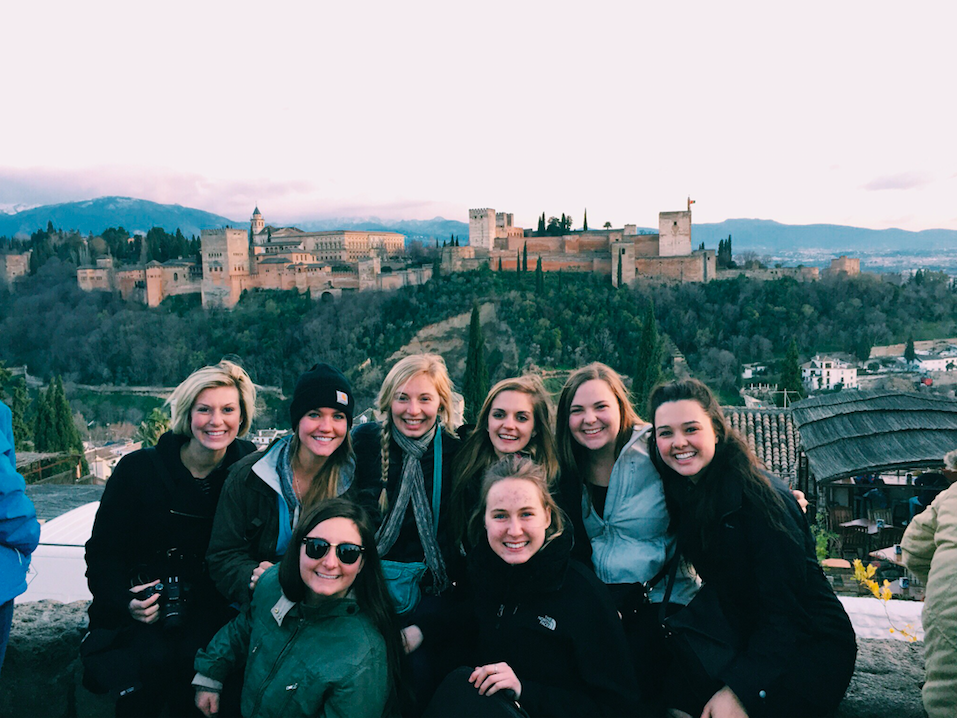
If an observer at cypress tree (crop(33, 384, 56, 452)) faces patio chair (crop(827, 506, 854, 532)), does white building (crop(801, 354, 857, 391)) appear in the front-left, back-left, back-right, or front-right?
front-left

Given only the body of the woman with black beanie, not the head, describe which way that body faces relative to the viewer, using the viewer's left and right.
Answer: facing the viewer and to the right of the viewer

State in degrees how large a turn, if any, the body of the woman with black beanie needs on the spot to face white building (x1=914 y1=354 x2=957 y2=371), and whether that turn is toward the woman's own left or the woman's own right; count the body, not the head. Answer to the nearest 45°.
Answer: approximately 90° to the woman's own left

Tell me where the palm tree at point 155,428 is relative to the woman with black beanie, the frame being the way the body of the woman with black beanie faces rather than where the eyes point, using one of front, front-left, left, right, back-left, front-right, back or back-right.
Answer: back-left

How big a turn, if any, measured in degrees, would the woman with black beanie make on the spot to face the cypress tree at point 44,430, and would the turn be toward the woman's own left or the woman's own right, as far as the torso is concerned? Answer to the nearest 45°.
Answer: approximately 135° to the woman's own left

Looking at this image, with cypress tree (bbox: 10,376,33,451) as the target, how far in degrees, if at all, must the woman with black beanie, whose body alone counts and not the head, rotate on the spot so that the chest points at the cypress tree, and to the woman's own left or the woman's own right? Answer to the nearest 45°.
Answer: approximately 135° to the woman's own left

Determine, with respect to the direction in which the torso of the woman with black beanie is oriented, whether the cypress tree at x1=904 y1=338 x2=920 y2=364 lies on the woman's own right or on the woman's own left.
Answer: on the woman's own left

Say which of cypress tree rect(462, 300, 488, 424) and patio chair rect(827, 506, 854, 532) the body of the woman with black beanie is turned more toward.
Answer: the patio chair

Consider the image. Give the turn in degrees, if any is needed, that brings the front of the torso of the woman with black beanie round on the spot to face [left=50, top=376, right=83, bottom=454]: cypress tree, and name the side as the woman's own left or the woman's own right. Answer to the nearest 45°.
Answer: approximately 135° to the woman's own left
